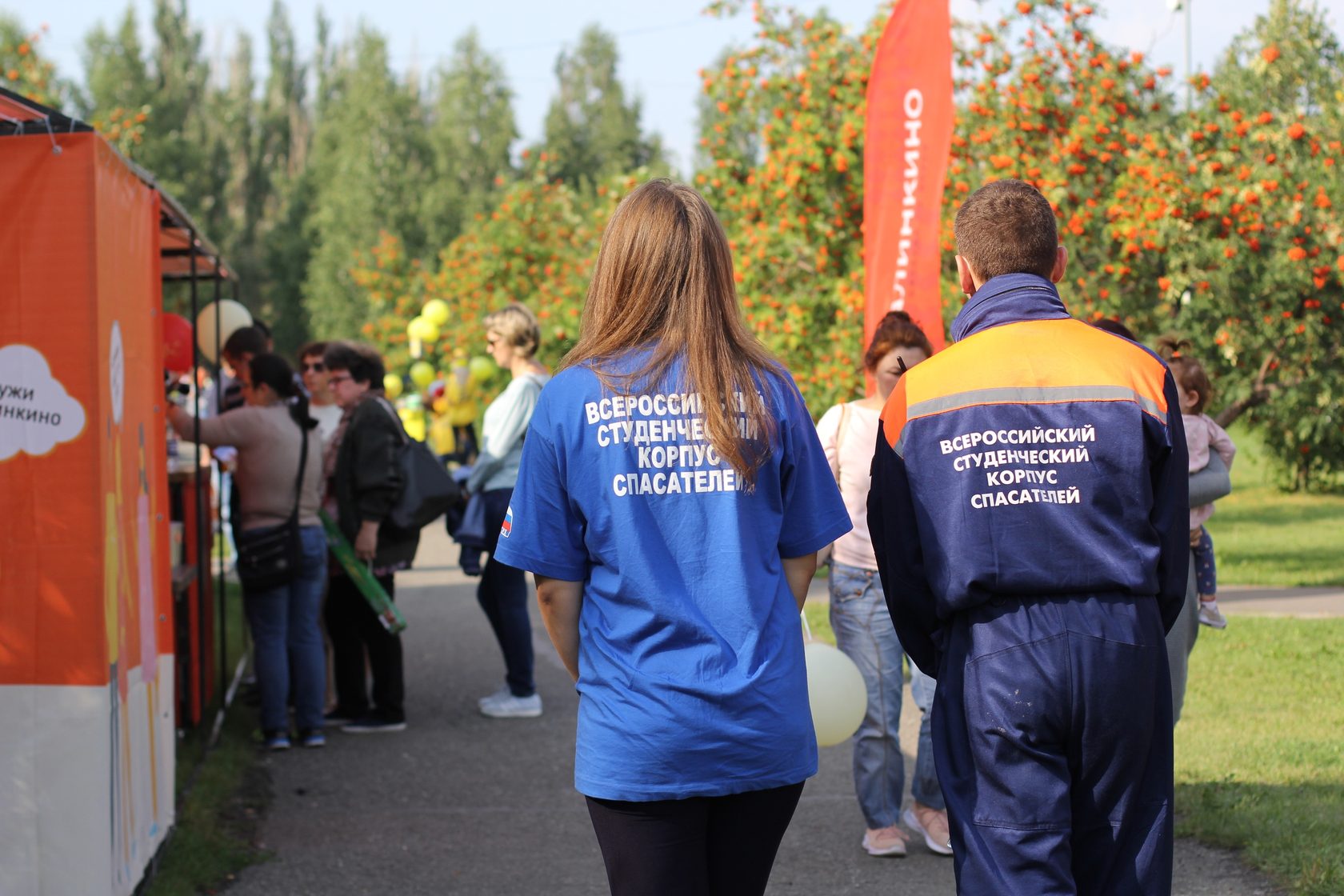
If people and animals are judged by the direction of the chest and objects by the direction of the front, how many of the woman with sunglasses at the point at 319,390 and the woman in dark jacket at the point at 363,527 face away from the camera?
0

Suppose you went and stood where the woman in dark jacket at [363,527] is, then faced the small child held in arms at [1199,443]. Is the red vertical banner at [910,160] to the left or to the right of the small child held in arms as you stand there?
left

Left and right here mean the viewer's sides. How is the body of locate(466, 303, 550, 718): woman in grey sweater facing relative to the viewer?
facing to the left of the viewer

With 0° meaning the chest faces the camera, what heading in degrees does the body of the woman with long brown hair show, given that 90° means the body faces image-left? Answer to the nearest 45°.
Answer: approximately 180°

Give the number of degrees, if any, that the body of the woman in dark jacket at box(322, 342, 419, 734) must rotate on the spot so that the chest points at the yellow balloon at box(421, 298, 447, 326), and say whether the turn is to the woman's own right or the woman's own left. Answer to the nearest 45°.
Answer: approximately 90° to the woman's own right

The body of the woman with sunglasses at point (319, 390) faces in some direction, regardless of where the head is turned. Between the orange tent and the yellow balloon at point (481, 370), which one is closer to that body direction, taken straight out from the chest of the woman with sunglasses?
the orange tent

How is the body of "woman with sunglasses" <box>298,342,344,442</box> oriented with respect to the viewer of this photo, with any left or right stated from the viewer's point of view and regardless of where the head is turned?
facing the viewer and to the left of the viewer

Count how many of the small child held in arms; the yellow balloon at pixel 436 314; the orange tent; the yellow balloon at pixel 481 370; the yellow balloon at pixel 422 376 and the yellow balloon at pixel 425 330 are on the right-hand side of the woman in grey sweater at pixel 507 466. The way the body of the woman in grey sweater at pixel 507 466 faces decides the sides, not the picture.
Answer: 4

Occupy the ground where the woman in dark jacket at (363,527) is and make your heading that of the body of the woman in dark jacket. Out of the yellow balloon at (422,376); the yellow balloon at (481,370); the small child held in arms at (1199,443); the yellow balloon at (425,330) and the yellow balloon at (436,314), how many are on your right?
4

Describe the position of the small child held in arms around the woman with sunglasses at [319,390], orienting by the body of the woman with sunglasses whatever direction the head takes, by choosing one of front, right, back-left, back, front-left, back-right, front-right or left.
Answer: left

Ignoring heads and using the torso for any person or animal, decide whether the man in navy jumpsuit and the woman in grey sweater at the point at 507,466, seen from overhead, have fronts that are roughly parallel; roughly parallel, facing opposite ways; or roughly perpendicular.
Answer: roughly perpendicular

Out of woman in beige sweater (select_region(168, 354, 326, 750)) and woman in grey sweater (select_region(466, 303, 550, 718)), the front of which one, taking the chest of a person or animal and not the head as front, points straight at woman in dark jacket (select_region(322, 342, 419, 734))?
woman in grey sweater (select_region(466, 303, 550, 718))

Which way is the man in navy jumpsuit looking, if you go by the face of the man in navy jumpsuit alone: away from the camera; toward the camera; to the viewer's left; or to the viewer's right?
away from the camera

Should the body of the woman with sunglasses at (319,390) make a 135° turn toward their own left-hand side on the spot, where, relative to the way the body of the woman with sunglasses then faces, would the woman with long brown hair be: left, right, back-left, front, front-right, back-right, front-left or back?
right

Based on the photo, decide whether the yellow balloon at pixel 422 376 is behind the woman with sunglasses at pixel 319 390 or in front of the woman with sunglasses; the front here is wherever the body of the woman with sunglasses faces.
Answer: behind

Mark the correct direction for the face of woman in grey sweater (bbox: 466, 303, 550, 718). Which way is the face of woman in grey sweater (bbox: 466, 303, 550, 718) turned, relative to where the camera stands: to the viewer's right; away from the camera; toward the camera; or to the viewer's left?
to the viewer's left

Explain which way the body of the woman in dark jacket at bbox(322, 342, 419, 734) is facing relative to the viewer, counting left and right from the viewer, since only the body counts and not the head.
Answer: facing to the left of the viewer

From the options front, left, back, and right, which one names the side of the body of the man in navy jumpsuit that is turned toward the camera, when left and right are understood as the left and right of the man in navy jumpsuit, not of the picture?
back
